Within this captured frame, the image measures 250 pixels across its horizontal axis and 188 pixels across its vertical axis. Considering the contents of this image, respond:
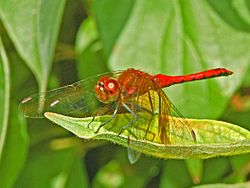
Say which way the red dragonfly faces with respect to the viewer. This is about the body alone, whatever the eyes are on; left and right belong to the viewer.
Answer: facing the viewer and to the left of the viewer

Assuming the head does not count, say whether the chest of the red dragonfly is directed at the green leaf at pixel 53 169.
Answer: no

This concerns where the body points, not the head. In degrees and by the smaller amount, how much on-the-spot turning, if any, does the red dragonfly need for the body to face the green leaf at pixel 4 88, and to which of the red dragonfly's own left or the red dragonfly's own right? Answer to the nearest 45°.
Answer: approximately 45° to the red dragonfly's own right
